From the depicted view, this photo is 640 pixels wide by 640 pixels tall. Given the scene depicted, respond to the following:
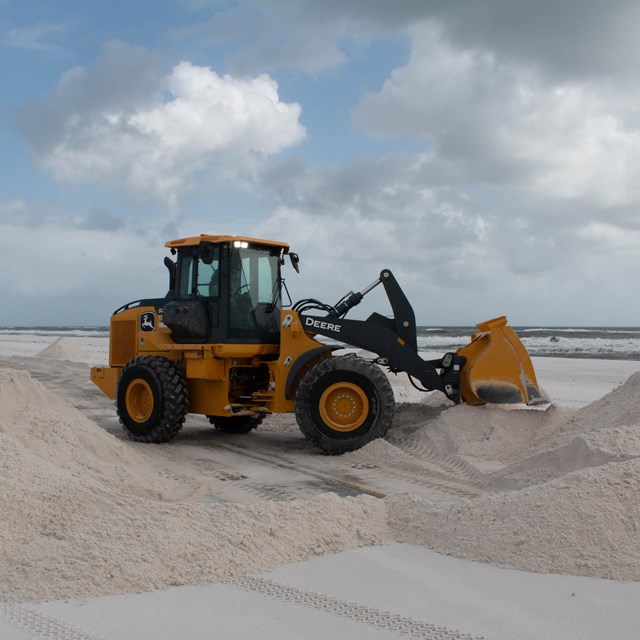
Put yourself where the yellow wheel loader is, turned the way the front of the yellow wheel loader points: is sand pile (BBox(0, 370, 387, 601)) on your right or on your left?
on your right

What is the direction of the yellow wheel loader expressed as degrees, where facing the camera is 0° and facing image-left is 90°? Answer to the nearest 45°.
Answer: approximately 315°
